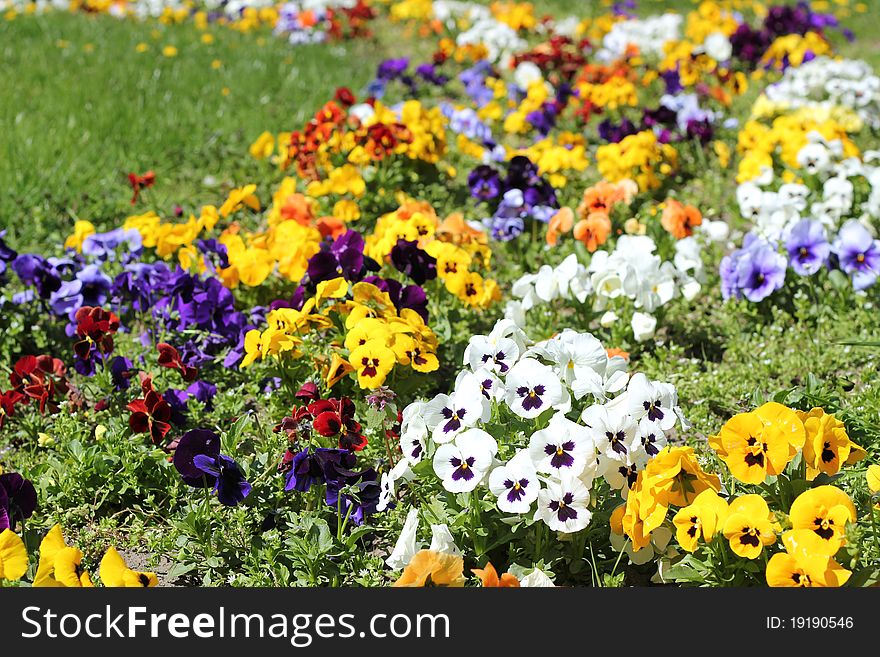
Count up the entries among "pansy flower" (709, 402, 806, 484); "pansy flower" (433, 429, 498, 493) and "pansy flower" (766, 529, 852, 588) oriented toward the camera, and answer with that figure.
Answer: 3

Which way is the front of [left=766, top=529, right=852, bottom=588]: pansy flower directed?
toward the camera

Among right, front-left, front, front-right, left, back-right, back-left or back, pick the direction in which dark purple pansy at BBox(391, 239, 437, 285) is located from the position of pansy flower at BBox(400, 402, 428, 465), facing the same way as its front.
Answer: back-left

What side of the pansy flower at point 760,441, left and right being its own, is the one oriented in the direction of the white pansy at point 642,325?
back

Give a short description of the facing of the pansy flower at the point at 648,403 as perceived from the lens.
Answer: facing the viewer
